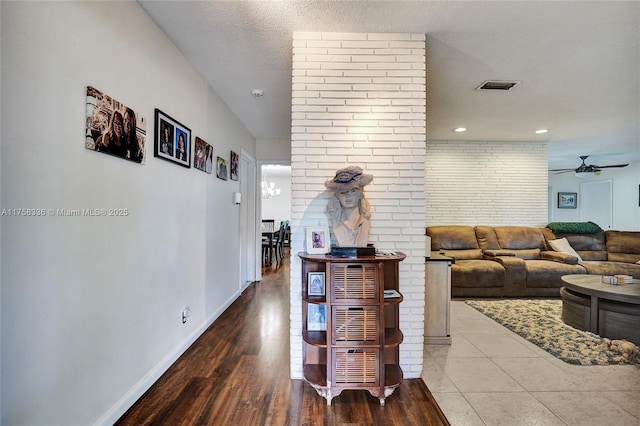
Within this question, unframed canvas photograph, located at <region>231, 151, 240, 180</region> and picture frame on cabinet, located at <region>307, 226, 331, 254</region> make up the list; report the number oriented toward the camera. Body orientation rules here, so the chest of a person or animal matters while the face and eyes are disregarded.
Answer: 1

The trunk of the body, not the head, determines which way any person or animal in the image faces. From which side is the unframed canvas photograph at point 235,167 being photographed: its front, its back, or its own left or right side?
right

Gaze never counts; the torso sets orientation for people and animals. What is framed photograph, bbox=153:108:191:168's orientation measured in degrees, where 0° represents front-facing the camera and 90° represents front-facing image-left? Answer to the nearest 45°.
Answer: approximately 315°

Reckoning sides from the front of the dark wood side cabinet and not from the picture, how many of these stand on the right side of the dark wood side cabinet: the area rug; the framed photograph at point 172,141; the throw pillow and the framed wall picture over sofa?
1

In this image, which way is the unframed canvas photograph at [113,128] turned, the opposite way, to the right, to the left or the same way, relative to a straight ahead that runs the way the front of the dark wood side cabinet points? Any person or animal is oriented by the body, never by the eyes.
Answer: to the left

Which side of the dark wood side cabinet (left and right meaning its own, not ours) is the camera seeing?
front

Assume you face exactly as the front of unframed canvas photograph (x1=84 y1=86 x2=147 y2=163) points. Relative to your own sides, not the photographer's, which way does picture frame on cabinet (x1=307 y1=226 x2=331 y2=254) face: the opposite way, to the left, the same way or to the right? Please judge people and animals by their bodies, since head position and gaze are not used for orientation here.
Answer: to the right

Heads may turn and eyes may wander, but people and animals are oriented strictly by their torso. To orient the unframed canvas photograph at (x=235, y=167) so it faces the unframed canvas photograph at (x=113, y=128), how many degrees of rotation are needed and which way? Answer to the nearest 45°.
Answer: approximately 90° to its right

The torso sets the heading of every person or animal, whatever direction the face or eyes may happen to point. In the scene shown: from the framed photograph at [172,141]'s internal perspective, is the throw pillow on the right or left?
on its left

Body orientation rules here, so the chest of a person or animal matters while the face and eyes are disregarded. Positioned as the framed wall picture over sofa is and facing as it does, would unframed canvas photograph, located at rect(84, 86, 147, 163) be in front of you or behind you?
in front

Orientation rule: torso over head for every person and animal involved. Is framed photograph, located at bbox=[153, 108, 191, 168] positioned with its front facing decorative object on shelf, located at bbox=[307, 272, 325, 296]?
yes

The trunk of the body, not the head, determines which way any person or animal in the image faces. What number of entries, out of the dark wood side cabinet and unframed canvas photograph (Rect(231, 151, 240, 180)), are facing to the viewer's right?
1

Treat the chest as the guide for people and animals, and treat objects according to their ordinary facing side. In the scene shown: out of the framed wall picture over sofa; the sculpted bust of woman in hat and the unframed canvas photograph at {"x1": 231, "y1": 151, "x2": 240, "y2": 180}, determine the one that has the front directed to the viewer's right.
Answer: the unframed canvas photograph

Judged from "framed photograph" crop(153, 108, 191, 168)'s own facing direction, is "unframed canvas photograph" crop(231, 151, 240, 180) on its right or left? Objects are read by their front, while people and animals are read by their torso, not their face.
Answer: on its left

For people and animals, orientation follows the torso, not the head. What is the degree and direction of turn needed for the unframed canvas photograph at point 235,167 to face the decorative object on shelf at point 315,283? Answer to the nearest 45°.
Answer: approximately 90° to its right

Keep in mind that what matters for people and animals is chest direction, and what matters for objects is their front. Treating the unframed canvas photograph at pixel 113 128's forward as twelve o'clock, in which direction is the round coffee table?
The round coffee table is roughly at 11 o'clock from the unframed canvas photograph.

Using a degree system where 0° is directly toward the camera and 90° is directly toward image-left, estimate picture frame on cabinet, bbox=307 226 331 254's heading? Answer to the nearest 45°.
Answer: approximately 0°

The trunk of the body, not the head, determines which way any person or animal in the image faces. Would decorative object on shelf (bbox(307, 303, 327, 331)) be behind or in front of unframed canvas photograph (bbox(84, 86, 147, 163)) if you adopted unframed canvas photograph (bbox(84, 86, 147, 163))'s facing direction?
in front

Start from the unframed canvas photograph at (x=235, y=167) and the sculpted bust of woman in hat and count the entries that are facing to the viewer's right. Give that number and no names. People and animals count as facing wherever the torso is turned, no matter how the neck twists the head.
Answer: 1
